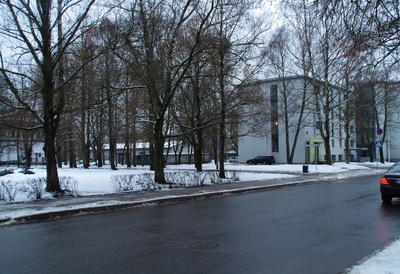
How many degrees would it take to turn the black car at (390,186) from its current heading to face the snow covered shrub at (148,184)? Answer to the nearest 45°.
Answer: approximately 90° to its left

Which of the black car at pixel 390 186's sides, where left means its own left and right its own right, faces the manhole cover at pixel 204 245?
back

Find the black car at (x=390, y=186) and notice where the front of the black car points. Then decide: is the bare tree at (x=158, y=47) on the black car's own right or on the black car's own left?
on the black car's own left

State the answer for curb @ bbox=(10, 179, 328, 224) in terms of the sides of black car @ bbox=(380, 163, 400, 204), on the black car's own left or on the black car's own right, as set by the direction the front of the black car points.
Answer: on the black car's own left

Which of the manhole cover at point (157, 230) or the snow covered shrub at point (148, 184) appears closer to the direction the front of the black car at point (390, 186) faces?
the snow covered shrub

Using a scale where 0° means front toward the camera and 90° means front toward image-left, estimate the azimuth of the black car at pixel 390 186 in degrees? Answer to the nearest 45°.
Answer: approximately 180°

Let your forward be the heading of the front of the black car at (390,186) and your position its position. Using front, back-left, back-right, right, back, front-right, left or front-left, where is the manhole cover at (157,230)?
back-left
